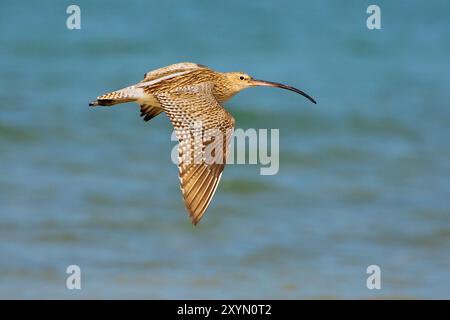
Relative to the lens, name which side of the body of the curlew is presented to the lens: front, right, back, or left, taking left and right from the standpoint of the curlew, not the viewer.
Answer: right
